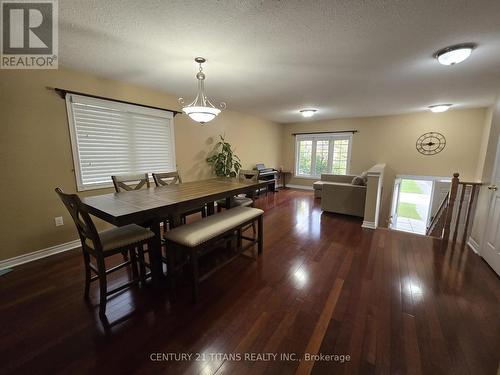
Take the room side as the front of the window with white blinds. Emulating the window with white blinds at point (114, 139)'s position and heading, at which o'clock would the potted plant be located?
The potted plant is roughly at 10 o'clock from the window with white blinds.

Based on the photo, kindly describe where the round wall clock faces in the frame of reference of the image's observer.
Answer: facing the viewer

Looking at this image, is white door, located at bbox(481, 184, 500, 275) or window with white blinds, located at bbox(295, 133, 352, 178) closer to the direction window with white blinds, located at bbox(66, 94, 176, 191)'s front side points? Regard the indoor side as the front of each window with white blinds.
the white door

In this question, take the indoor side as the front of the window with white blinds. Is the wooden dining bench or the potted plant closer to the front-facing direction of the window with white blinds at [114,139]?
the wooden dining bench

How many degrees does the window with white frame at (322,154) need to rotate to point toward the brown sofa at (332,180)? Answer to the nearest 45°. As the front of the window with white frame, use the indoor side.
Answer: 0° — it already faces it

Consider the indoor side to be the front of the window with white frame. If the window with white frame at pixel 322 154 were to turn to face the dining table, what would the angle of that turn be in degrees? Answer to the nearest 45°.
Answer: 0° — it already faces it

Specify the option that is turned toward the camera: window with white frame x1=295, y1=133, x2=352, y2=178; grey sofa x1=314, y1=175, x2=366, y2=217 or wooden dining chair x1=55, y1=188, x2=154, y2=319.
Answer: the window with white frame

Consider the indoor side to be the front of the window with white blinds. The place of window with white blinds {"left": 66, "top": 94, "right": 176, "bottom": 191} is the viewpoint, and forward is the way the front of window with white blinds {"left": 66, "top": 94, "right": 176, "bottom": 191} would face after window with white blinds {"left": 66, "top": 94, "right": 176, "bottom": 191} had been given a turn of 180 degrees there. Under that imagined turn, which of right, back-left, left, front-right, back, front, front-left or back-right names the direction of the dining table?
back-left

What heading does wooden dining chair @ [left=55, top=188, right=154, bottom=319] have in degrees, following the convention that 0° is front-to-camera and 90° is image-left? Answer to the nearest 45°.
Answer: approximately 225°

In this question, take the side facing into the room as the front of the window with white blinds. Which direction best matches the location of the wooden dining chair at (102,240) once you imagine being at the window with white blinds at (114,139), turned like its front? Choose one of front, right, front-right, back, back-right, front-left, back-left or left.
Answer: front-right

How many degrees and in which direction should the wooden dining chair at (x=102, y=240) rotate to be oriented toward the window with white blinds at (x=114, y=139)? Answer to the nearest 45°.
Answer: approximately 45° to its left

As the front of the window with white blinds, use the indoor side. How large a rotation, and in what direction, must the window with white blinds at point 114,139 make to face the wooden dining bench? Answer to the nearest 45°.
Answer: approximately 45° to its right

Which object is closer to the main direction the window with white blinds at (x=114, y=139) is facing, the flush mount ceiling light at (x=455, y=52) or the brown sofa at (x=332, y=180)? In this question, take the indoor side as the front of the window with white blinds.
the flush mount ceiling light

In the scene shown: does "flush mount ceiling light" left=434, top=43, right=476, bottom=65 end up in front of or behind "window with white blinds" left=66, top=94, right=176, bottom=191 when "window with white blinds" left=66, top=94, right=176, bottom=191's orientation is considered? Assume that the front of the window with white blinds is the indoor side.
in front

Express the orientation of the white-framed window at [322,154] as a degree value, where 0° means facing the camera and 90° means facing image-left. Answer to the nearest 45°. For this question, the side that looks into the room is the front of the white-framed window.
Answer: approximately 0°

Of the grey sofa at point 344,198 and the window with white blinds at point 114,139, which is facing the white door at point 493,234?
the window with white blinds
